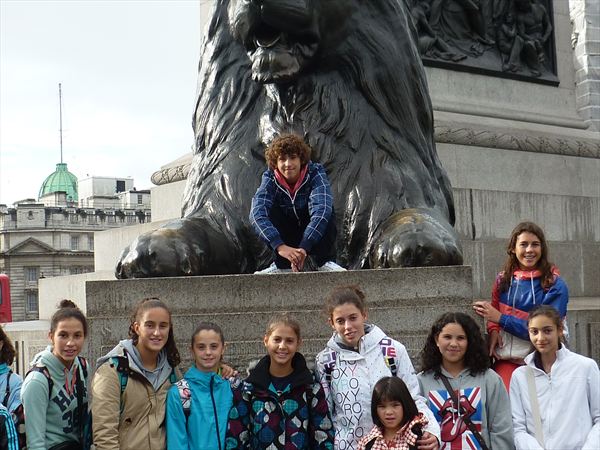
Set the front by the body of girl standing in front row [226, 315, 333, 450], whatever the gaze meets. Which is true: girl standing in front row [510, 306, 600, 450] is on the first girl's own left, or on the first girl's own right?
on the first girl's own left

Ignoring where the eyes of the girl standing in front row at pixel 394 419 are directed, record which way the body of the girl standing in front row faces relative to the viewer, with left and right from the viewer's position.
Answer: facing the viewer

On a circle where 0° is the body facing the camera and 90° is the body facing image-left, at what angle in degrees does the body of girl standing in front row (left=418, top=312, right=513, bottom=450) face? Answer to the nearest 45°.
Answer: approximately 0°

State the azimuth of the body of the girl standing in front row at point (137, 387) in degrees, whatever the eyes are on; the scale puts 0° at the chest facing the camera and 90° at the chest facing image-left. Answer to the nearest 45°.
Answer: approximately 315°

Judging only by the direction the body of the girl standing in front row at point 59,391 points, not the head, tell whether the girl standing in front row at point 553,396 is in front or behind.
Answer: in front

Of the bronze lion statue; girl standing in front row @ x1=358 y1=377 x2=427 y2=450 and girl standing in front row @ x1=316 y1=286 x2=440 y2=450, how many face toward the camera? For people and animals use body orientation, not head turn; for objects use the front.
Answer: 3

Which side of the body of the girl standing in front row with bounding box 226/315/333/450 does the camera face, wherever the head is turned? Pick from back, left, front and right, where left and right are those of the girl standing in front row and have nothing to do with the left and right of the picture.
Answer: front

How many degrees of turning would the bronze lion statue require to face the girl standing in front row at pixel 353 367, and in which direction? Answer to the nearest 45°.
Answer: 0° — it already faces them
